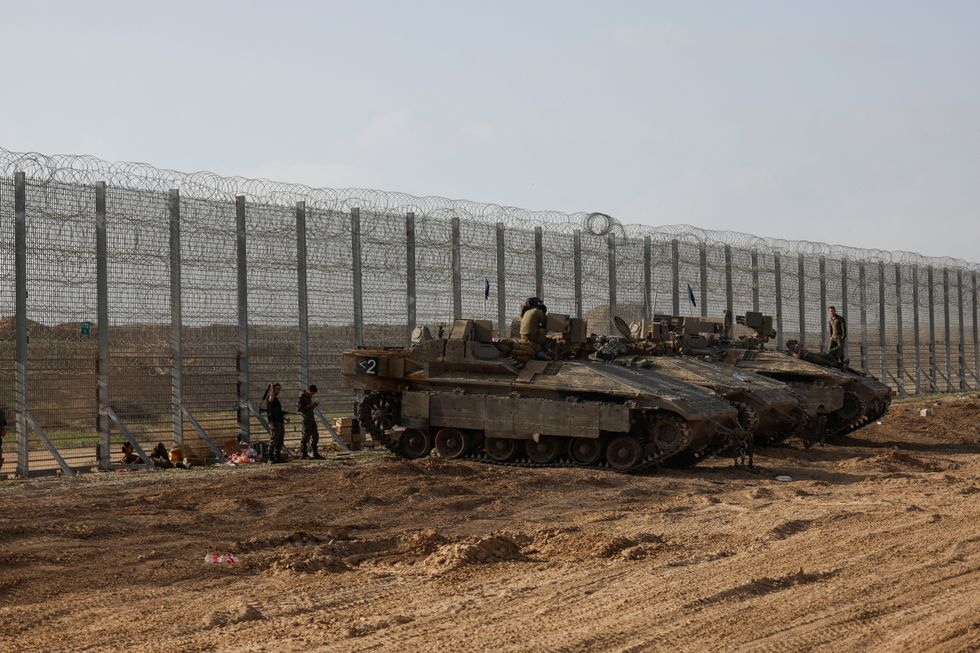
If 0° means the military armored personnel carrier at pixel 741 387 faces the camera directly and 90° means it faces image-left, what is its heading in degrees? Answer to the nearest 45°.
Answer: approximately 315°

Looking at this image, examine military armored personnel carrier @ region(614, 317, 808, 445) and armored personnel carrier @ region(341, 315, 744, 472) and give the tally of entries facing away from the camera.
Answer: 0

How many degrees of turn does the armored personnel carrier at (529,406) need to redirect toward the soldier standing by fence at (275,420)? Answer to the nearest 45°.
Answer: approximately 135° to its right
